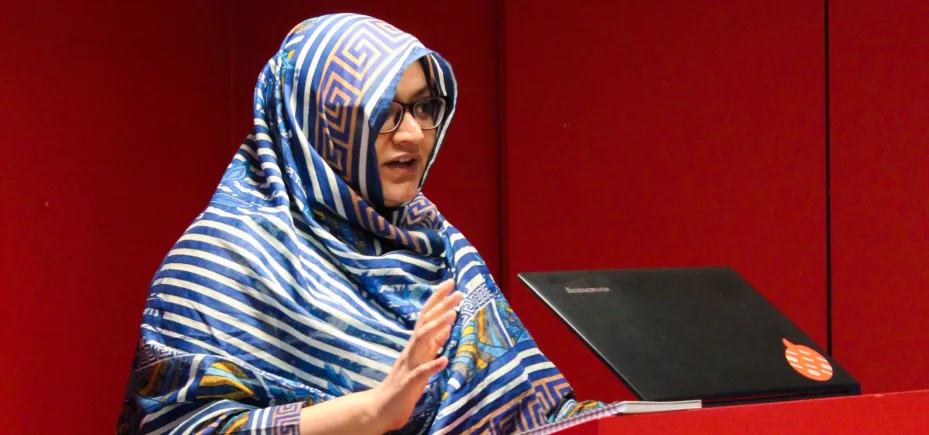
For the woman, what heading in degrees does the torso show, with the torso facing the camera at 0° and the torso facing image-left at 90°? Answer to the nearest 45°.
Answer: approximately 315°

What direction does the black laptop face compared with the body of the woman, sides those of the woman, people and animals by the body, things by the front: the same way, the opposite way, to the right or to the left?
the opposite way

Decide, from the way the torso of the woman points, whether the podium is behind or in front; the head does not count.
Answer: in front

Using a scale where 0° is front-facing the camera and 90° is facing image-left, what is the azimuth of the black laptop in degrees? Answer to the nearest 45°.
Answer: approximately 135°
